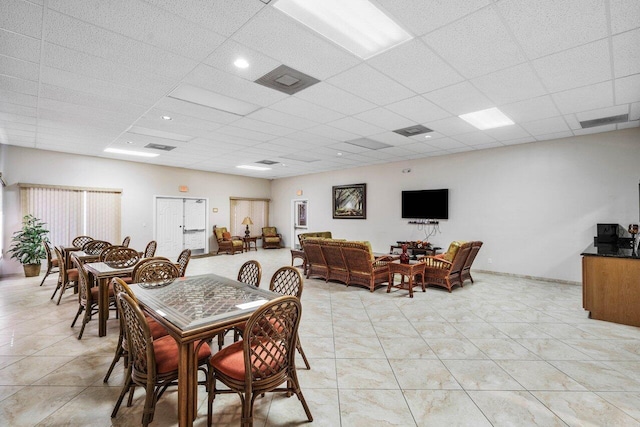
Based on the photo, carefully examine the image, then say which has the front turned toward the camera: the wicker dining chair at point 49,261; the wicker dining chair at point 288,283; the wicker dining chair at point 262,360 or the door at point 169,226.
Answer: the door

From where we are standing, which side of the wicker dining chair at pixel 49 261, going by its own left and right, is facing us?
right

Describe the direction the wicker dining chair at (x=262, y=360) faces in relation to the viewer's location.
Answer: facing away from the viewer and to the left of the viewer

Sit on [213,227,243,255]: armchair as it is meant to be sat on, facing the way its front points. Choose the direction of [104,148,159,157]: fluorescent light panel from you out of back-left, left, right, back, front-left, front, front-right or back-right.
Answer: right

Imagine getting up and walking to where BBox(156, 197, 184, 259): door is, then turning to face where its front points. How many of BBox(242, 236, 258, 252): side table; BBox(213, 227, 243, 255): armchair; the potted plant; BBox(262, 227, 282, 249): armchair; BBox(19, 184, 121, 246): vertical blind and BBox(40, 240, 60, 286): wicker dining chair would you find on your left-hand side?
3

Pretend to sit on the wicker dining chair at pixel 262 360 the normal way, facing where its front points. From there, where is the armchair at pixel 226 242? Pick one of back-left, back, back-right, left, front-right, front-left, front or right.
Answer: front-right

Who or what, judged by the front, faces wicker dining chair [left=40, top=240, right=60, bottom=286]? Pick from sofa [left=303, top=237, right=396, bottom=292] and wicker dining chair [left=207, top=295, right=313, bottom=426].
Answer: wicker dining chair [left=207, top=295, right=313, bottom=426]

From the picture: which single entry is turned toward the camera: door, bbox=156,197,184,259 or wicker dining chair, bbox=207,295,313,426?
the door

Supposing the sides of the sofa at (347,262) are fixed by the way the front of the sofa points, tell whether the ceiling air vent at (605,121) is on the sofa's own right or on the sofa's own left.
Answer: on the sofa's own right

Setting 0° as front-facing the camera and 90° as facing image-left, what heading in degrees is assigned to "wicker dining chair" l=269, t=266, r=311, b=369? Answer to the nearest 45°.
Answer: approximately 135°

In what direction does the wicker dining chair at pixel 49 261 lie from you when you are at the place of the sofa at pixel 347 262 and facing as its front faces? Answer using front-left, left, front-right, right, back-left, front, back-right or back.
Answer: back-left

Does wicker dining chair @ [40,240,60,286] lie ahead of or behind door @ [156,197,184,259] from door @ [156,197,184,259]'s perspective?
ahead

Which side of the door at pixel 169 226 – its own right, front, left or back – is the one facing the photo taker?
front

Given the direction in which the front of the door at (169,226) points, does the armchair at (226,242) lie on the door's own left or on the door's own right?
on the door's own left
